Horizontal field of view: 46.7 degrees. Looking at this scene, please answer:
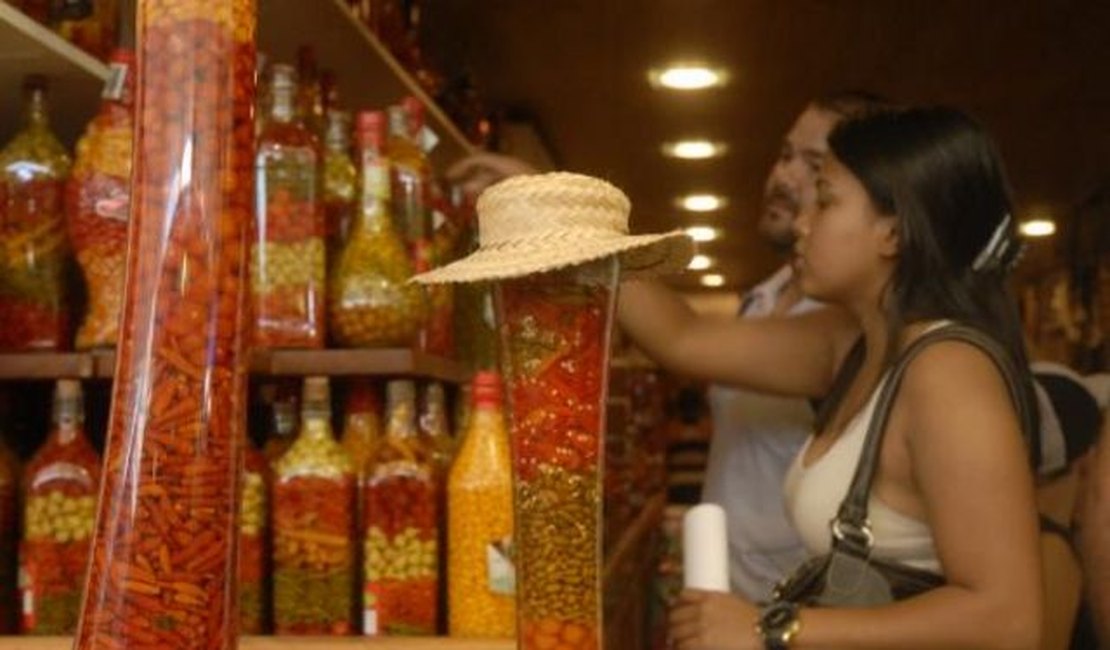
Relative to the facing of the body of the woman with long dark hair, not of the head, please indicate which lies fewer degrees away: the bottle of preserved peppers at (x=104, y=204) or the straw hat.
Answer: the bottle of preserved peppers

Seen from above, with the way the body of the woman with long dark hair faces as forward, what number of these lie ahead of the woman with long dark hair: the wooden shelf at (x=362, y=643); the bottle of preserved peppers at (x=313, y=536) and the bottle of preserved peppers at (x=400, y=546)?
3

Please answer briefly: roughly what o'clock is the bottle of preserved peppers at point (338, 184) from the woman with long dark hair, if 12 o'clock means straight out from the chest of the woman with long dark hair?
The bottle of preserved peppers is roughly at 12 o'clock from the woman with long dark hair.

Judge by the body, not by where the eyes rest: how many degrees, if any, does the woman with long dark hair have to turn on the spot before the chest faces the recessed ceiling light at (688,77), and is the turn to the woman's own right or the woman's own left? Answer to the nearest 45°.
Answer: approximately 90° to the woman's own right

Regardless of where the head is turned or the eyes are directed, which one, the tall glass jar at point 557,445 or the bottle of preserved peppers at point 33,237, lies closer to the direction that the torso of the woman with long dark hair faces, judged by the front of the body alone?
the bottle of preserved peppers

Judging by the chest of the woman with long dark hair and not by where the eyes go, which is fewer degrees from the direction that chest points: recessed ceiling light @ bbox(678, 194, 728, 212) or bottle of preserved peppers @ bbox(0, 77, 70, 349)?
the bottle of preserved peppers

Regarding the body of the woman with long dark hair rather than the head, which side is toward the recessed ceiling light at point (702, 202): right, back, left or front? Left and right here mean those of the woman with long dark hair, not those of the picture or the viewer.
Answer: right

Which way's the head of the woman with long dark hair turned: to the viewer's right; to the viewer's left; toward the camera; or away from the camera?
to the viewer's left

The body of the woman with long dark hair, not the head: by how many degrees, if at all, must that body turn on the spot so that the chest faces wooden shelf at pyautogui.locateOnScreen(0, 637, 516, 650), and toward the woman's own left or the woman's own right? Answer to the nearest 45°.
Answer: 0° — they already face it

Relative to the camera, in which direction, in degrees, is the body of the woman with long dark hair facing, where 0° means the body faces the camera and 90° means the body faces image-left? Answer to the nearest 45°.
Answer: approximately 90°

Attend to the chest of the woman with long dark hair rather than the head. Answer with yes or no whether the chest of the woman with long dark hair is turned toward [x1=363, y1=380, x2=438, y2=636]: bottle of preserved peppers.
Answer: yes

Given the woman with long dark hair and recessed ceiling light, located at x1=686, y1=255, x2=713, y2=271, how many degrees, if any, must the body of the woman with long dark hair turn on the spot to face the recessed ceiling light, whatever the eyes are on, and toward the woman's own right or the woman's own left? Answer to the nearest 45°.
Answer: approximately 90° to the woman's own right

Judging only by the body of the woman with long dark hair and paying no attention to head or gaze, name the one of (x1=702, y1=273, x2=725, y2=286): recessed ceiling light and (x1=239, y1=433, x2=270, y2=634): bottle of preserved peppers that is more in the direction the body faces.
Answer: the bottle of preserved peppers
